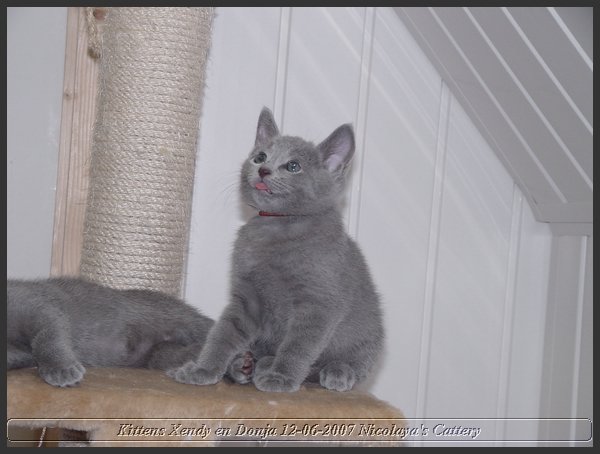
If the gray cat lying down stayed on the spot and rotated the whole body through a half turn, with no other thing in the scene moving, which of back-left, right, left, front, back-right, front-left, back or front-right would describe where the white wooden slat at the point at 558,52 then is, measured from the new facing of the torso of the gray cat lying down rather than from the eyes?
front

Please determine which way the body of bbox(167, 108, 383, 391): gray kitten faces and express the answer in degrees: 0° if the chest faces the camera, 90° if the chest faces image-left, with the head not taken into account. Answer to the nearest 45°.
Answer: approximately 45°

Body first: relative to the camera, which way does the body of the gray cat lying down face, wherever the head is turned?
to the viewer's left

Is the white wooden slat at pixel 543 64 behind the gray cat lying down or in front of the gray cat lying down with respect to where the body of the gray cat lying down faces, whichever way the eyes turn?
behind

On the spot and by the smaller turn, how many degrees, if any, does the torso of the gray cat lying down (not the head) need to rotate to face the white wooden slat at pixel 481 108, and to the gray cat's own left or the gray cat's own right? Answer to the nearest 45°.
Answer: approximately 180°
